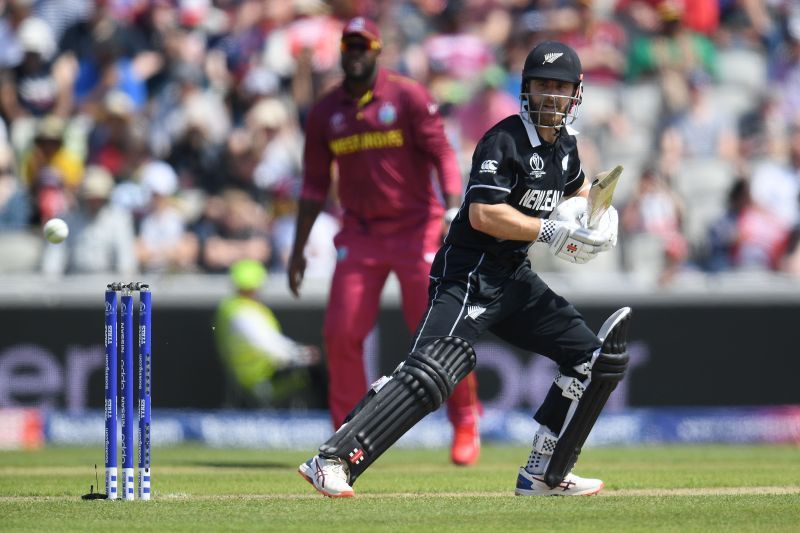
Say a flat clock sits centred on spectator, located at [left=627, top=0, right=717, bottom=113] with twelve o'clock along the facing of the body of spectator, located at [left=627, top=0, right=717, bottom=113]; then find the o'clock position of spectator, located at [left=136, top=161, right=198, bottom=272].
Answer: spectator, located at [left=136, top=161, right=198, bottom=272] is roughly at 2 o'clock from spectator, located at [left=627, top=0, right=717, bottom=113].

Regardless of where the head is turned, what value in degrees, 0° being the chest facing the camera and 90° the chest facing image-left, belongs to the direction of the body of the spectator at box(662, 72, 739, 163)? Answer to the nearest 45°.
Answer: approximately 0°

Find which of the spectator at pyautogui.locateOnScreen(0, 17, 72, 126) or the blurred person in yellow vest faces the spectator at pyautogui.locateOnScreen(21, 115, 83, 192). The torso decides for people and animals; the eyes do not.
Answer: the spectator at pyautogui.locateOnScreen(0, 17, 72, 126)

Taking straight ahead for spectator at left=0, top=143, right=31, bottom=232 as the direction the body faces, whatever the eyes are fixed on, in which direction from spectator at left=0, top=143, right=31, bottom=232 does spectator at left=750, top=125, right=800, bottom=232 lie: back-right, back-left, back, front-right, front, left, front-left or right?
left

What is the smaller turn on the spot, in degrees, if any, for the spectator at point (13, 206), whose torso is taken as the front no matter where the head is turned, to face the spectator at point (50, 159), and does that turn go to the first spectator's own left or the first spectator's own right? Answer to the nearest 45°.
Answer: approximately 135° to the first spectator's own left

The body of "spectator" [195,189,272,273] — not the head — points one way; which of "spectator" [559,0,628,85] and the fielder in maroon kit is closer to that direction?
the fielder in maroon kit

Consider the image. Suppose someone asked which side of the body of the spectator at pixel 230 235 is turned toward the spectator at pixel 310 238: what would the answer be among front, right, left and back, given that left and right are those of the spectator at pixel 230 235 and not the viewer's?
left

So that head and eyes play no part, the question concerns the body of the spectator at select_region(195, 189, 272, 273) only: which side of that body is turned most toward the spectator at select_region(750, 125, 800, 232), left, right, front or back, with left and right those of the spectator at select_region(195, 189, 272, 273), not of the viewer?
left
